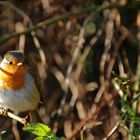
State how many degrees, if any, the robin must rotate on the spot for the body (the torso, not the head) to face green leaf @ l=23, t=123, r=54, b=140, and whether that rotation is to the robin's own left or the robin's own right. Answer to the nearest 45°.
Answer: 0° — it already faces it

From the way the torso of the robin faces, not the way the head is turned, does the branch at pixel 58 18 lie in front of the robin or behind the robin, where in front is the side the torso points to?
behind

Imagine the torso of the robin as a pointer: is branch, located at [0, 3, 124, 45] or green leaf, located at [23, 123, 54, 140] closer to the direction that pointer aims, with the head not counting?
the green leaf

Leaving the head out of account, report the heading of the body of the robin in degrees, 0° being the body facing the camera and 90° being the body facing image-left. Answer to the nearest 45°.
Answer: approximately 0°
